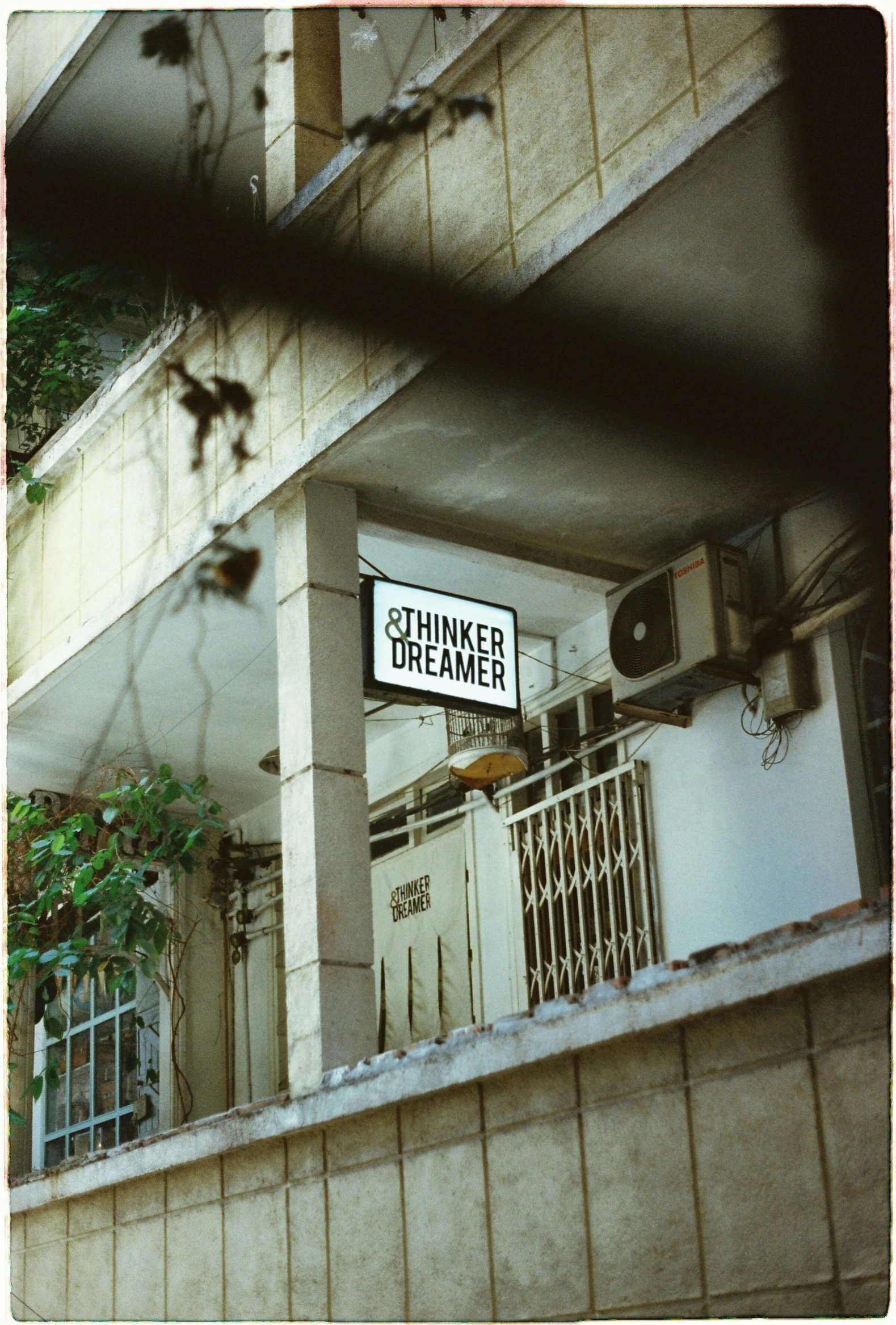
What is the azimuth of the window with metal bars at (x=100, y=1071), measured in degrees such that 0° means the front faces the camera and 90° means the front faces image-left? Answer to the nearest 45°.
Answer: approximately 45°

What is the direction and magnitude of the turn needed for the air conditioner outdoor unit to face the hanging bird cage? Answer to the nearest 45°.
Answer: approximately 90° to its right

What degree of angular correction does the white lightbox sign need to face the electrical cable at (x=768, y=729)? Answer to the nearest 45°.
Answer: approximately 45° to its left

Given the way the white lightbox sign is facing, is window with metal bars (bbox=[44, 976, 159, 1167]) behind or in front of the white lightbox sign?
behind
